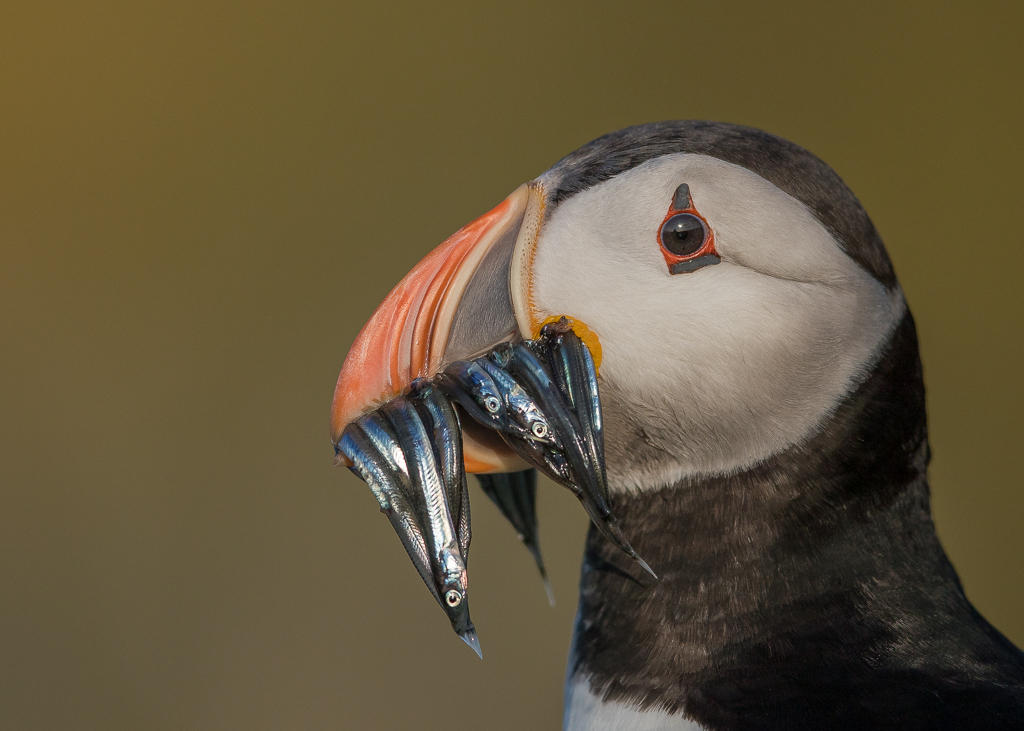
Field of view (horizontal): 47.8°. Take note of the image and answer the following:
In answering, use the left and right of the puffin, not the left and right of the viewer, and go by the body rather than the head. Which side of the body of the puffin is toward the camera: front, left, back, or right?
left
